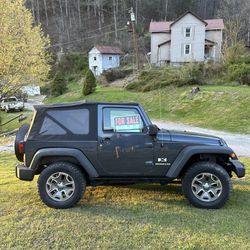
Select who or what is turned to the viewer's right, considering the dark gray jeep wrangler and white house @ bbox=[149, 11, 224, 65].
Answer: the dark gray jeep wrangler

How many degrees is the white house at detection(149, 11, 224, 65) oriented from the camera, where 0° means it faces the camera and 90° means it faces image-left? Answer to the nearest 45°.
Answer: approximately 0°

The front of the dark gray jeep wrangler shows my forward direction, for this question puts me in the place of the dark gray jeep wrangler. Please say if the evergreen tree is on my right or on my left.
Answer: on my left

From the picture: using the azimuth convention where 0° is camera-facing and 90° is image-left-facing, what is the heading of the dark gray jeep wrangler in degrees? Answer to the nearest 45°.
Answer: approximately 270°

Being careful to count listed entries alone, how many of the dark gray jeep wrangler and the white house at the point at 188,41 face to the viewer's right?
1

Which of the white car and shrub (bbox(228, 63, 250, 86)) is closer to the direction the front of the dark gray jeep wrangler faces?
the shrub

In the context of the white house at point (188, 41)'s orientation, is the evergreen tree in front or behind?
in front

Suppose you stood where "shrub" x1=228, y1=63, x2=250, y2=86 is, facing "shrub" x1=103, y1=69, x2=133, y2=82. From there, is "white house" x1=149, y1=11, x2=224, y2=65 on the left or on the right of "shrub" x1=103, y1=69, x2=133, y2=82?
right

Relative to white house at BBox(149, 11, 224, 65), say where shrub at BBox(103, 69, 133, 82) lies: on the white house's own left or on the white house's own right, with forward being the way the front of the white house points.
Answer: on the white house's own right

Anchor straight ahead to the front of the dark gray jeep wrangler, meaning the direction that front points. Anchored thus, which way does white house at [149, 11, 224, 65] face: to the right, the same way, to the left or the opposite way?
to the right

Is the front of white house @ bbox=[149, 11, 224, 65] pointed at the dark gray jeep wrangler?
yes

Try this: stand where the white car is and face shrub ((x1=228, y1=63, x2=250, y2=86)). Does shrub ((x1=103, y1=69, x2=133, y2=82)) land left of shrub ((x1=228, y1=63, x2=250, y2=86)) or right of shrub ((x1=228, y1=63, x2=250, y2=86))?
left

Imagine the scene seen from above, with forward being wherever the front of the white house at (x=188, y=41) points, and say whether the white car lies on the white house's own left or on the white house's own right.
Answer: on the white house's own right

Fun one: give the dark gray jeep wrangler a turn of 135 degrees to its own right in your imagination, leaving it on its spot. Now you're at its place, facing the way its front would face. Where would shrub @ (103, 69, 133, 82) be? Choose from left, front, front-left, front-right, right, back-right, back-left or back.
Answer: back-right

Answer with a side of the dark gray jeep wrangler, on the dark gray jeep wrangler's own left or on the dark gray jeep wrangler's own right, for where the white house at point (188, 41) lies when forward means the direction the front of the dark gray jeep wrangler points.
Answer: on the dark gray jeep wrangler's own left
